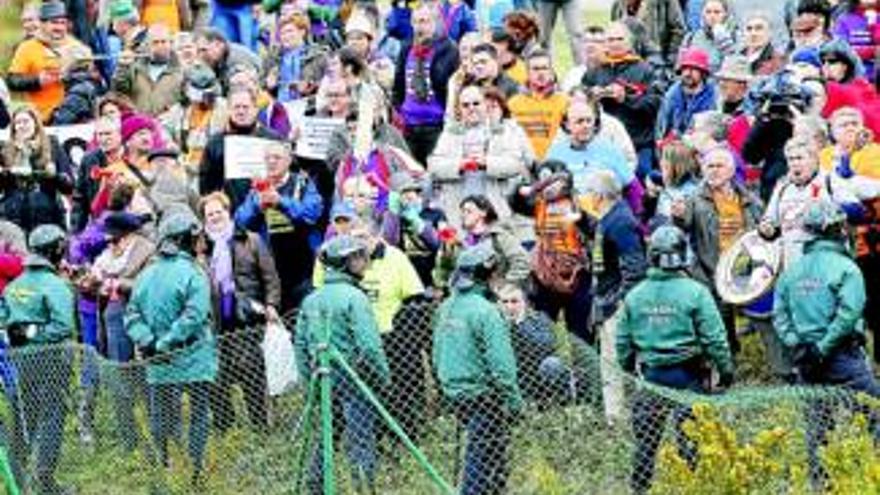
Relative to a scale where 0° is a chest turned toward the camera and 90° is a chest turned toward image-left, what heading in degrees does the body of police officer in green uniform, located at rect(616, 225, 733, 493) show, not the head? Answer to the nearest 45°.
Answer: approximately 180°

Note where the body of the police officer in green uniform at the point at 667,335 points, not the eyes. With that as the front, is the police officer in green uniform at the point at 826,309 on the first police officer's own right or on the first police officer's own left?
on the first police officer's own right

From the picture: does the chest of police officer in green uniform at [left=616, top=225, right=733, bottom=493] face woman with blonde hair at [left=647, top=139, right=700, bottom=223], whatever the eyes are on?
yes

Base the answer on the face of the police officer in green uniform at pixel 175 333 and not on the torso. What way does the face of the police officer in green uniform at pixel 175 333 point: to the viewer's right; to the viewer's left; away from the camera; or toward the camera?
away from the camera

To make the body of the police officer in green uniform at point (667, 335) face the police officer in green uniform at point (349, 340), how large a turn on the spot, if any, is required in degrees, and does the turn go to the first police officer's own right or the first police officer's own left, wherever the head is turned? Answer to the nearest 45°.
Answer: approximately 90° to the first police officer's own left

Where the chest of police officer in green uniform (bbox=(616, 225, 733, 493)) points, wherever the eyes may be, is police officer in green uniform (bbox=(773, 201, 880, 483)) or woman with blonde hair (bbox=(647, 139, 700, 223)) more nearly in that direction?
the woman with blonde hair

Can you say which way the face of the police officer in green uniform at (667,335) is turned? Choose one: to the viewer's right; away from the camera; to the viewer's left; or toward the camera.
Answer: away from the camera

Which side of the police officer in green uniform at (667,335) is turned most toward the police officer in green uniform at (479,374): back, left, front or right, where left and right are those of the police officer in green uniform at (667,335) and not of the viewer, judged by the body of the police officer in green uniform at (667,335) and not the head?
left

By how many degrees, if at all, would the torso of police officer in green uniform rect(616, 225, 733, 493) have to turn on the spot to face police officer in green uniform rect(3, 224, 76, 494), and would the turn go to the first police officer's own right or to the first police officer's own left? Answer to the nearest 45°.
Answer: approximately 90° to the first police officer's own left
